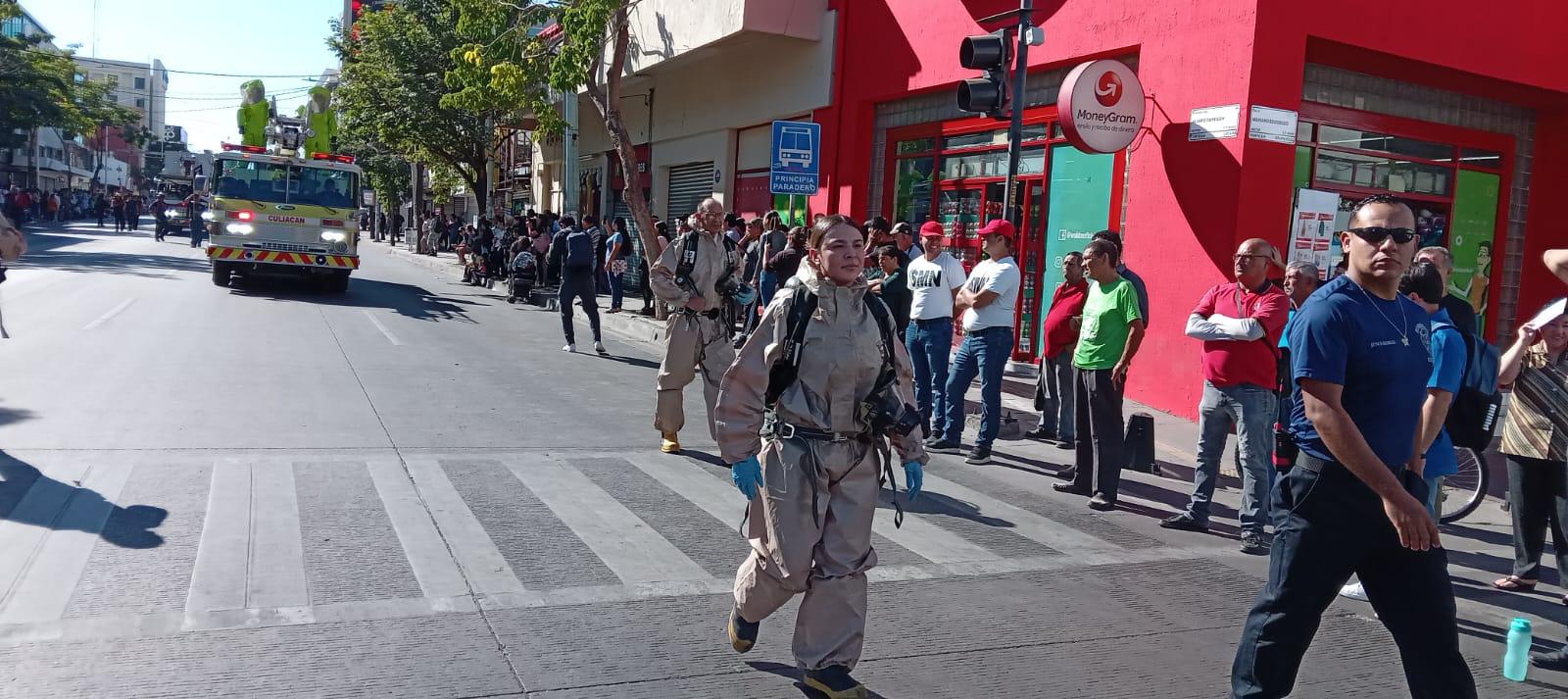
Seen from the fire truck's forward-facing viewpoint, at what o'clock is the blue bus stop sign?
The blue bus stop sign is roughly at 11 o'clock from the fire truck.

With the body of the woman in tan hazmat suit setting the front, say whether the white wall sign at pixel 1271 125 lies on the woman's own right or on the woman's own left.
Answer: on the woman's own left

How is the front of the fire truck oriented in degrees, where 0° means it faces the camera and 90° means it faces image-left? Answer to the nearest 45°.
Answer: approximately 0°

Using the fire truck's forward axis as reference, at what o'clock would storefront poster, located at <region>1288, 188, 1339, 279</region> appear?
The storefront poster is roughly at 11 o'clock from the fire truck.

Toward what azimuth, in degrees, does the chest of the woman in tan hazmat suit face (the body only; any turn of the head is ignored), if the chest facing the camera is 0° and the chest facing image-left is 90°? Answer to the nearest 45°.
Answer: approximately 315°

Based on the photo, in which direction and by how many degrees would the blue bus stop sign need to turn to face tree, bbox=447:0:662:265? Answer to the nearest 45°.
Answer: approximately 135° to its right

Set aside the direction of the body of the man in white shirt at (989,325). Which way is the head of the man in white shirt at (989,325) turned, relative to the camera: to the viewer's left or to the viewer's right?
to the viewer's left

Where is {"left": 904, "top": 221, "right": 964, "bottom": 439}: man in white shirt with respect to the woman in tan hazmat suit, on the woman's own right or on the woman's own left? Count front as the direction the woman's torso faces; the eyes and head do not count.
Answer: on the woman's own left

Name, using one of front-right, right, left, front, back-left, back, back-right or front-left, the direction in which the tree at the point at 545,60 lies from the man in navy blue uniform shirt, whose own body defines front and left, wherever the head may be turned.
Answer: back

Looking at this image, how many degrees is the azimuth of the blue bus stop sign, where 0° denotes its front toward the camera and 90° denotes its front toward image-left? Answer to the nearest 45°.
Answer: approximately 0°
